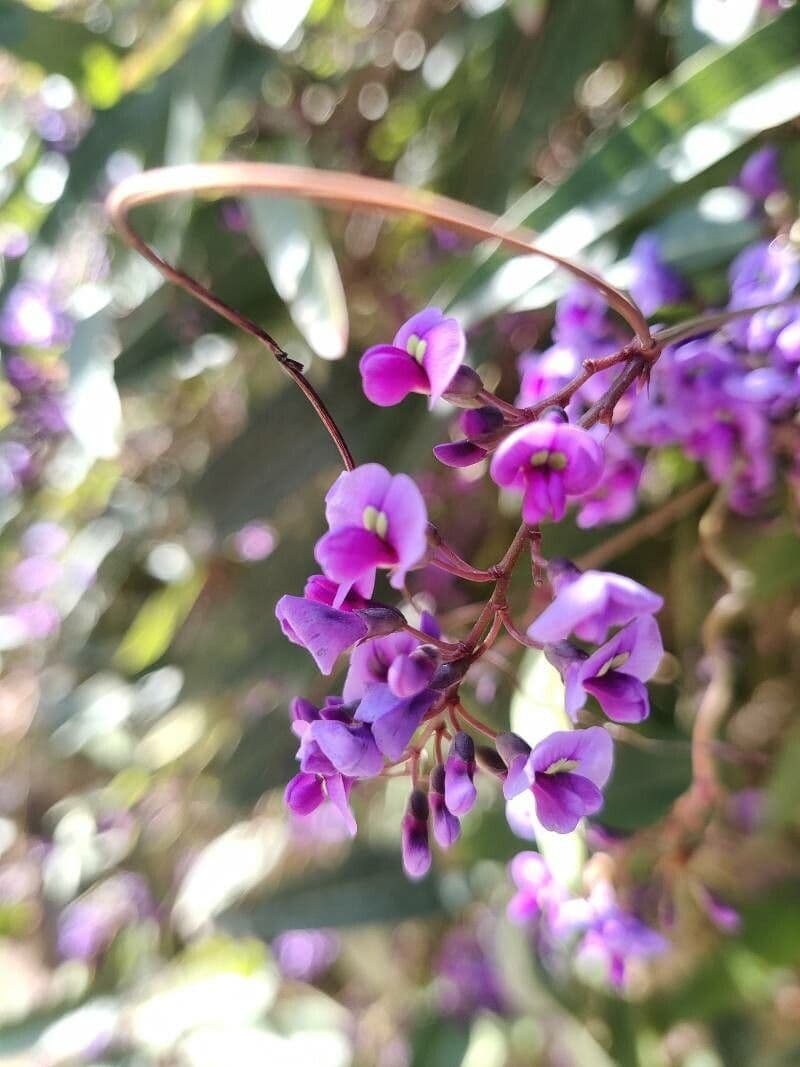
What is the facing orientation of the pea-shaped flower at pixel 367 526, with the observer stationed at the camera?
facing the viewer and to the left of the viewer

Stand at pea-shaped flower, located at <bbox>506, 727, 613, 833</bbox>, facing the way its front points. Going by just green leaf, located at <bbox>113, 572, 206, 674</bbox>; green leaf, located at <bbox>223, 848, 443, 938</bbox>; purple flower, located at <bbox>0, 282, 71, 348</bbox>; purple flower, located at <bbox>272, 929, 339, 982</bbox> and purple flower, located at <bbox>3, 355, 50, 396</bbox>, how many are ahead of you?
0

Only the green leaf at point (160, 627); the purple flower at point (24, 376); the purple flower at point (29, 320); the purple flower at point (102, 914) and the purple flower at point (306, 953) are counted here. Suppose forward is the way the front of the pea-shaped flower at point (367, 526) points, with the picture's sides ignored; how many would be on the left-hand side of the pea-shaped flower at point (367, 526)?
0

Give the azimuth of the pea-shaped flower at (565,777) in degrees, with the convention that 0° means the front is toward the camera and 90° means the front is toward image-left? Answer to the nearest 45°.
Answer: approximately 315°

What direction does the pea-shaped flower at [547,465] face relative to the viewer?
toward the camera

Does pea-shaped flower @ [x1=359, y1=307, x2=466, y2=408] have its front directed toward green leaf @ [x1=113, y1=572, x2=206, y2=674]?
no

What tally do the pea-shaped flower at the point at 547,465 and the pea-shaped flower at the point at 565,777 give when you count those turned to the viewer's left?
0
